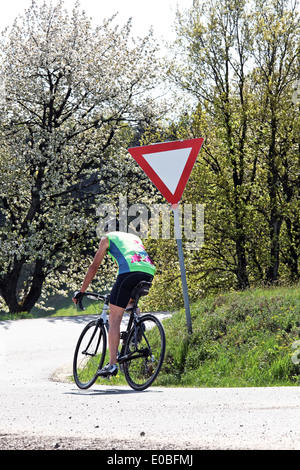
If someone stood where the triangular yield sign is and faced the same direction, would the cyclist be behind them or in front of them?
in front

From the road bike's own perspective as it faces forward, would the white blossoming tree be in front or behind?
in front

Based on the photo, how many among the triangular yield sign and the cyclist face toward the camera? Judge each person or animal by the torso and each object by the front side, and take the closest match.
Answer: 1

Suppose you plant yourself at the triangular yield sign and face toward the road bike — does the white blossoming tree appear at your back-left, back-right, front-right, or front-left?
back-right

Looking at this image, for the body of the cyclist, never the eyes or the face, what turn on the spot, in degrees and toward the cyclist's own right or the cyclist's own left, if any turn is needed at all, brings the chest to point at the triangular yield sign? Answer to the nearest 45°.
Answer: approximately 45° to the cyclist's own right

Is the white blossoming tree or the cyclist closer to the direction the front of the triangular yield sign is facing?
the cyclist

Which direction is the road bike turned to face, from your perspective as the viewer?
facing away from the viewer and to the left of the viewer

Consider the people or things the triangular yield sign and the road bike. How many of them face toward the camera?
1

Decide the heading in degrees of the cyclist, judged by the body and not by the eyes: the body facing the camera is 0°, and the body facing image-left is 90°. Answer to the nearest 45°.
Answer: approximately 135°
